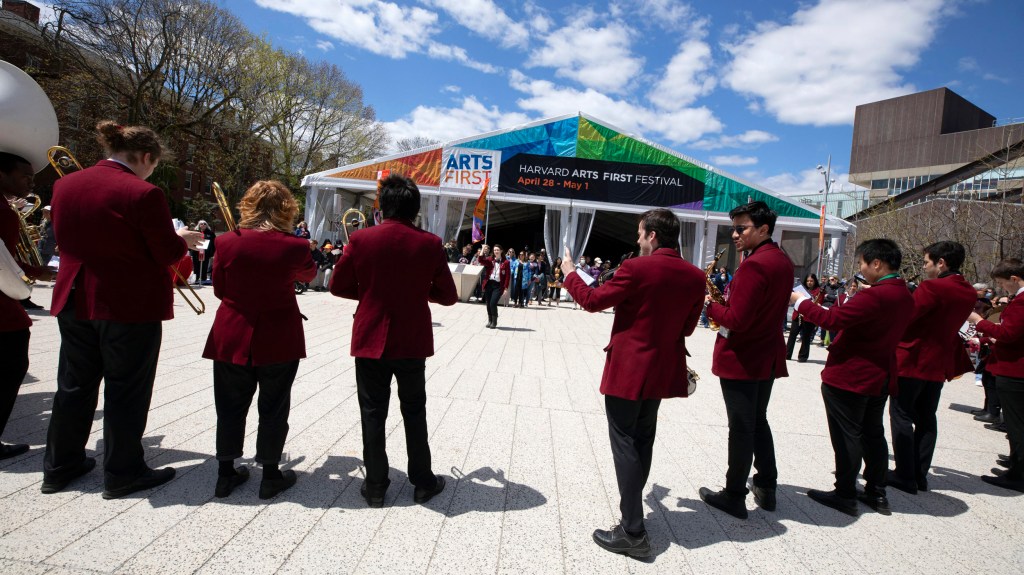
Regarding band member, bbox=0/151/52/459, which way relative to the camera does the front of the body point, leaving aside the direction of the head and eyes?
to the viewer's right

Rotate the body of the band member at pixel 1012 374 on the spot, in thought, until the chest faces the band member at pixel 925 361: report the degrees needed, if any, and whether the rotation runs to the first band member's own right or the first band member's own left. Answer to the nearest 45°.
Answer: approximately 45° to the first band member's own left

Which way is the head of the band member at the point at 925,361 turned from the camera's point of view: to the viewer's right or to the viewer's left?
to the viewer's left

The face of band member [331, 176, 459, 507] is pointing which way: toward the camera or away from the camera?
away from the camera

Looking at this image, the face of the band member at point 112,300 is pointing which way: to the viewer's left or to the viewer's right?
to the viewer's right

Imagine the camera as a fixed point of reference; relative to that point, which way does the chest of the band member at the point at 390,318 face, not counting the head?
away from the camera

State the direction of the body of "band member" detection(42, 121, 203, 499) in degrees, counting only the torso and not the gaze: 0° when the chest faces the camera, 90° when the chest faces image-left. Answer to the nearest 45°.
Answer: approximately 225°

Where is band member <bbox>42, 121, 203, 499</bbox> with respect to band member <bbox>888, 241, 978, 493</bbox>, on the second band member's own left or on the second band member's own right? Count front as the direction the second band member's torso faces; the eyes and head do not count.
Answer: on the second band member's own left

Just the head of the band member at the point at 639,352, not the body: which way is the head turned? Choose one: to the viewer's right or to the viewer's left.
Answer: to the viewer's left

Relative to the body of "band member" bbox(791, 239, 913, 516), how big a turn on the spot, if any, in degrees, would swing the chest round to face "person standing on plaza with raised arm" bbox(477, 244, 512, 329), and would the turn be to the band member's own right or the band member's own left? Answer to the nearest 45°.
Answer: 0° — they already face them

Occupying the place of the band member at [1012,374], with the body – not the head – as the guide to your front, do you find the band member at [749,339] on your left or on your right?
on your left

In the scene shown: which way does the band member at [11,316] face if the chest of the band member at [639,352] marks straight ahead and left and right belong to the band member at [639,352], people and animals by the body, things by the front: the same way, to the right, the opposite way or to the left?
to the right

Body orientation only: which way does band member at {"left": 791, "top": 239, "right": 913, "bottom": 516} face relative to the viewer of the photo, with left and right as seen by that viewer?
facing away from the viewer and to the left of the viewer

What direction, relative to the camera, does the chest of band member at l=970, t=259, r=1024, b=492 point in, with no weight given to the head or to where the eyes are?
to the viewer's left

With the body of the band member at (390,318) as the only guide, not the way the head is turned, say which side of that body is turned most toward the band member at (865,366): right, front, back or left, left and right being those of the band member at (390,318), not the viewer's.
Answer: right

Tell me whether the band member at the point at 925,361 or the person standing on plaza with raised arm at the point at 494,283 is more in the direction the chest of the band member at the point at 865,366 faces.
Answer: the person standing on plaza with raised arm
